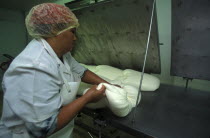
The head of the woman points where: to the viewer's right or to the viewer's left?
to the viewer's right

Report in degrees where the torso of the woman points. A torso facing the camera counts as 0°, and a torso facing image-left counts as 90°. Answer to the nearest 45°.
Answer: approximately 270°
